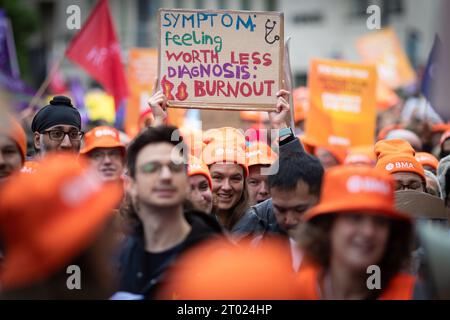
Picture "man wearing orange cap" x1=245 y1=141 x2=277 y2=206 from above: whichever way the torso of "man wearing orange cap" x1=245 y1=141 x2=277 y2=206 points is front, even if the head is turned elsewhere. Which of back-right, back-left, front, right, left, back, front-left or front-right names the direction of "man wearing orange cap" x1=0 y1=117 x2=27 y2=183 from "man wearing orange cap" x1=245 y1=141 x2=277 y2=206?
front-right

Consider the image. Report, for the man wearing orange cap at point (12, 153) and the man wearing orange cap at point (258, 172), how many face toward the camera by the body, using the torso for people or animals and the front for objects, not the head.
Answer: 2

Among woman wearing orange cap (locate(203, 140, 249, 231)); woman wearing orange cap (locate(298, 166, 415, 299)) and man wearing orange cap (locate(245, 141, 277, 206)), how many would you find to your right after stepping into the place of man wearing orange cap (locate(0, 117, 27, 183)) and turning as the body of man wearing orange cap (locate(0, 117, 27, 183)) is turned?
0

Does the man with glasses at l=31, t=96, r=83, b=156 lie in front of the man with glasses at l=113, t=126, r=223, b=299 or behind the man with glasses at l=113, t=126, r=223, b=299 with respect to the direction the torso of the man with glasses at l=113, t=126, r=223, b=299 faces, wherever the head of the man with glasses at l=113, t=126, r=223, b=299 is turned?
behind

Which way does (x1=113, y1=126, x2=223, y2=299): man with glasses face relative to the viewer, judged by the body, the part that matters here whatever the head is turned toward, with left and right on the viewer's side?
facing the viewer

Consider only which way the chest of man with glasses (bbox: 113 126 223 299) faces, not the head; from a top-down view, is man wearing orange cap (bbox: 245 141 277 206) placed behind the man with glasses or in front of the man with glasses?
behind

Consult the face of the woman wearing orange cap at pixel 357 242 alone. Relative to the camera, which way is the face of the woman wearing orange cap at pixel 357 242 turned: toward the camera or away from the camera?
toward the camera

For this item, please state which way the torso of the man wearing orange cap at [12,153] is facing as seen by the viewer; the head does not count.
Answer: toward the camera

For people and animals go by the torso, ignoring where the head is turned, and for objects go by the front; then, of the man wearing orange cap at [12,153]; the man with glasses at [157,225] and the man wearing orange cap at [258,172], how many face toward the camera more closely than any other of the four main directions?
3

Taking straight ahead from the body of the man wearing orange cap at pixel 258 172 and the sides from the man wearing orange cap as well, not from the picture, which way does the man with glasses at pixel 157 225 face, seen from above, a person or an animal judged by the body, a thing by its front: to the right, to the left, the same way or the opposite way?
the same way

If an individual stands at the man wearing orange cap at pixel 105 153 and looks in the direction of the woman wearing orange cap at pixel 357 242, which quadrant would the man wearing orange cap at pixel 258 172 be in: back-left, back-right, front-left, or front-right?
front-left

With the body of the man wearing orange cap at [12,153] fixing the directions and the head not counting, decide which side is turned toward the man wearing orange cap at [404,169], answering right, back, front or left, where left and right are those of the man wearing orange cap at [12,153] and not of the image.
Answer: left
